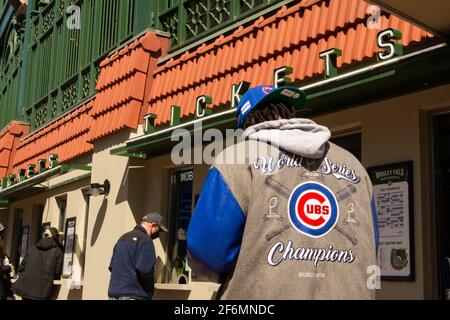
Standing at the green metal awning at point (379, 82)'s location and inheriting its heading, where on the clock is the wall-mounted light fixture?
The wall-mounted light fixture is roughly at 3 o'clock from the green metal awning.

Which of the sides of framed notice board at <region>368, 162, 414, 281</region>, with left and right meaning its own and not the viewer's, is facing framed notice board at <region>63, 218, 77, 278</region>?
right

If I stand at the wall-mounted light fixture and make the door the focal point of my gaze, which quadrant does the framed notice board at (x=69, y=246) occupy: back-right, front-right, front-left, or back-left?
back-left

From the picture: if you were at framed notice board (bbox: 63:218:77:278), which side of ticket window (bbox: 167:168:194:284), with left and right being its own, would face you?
right

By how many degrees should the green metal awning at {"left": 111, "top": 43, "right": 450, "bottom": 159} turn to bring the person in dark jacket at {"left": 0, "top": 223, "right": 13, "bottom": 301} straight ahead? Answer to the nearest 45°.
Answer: approximately 90° to its right

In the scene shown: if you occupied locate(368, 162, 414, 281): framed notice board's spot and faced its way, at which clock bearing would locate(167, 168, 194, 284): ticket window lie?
The ticket window is roughly at 3 o'clock from the framed notice board.

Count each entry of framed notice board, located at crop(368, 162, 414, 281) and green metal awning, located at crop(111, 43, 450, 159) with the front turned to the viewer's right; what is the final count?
0

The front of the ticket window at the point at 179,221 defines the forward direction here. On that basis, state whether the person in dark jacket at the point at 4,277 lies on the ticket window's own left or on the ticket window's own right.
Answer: on the ticket window's own right

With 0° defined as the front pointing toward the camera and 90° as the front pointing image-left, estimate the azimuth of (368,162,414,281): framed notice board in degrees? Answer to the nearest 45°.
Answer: approximately 45°

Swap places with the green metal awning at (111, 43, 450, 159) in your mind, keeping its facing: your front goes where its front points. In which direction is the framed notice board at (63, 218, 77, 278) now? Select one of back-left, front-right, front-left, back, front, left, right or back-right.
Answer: right
